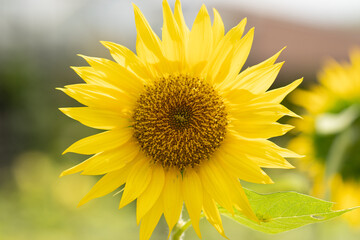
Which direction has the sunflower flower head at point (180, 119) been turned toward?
toward the camera

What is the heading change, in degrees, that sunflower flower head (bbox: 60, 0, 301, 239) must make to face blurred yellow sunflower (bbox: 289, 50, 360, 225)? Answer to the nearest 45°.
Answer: approximately 135° to its left
